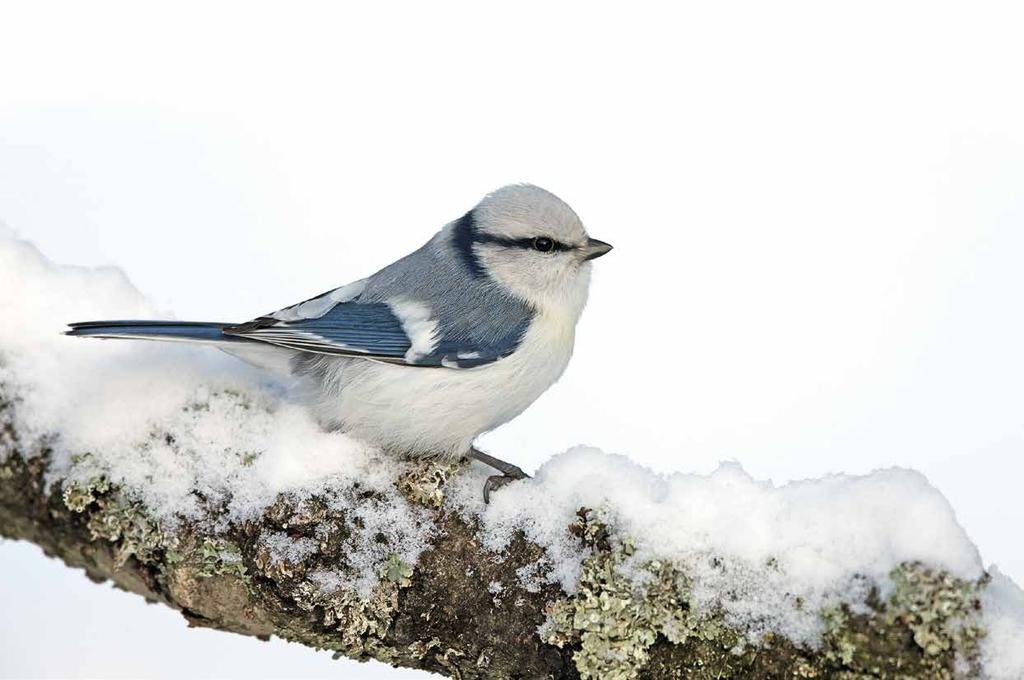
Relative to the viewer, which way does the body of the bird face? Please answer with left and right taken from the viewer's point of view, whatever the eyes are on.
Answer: facing to the right of the viewer
